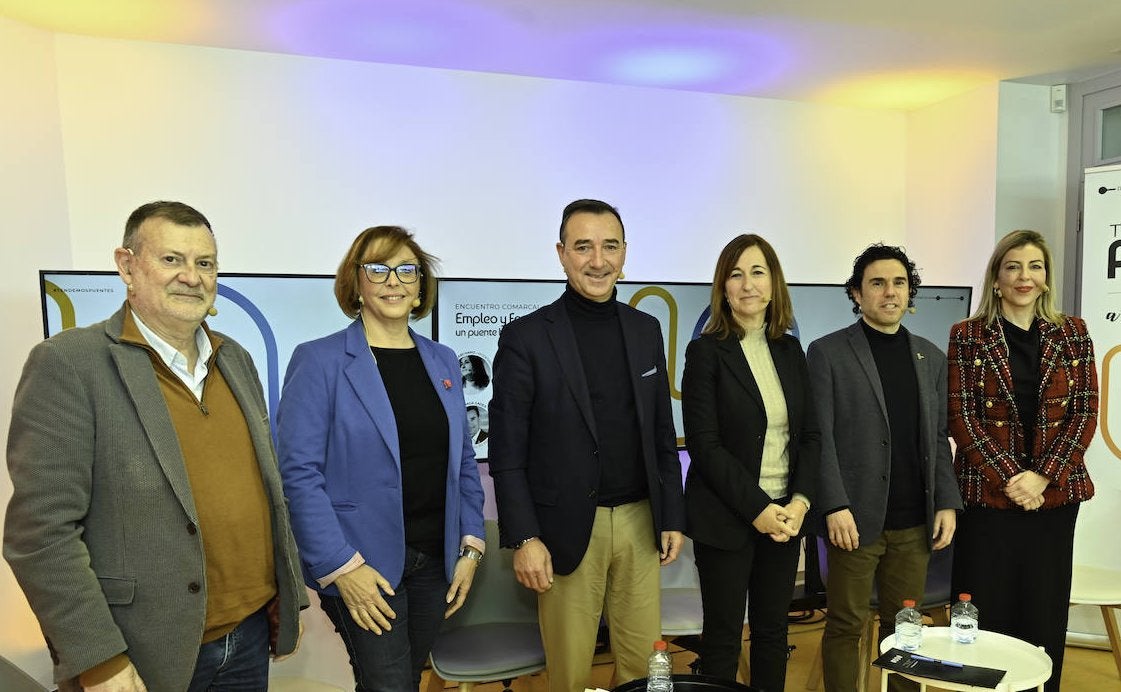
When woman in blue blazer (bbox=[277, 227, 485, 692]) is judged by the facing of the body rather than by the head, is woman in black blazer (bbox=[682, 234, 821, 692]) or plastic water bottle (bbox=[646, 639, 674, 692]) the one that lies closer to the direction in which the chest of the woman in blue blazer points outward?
the plastic water bottle

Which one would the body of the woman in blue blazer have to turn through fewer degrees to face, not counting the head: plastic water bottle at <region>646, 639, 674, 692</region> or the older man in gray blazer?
the plastic water bottle

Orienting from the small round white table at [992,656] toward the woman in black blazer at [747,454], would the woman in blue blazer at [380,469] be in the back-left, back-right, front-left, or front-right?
front-left

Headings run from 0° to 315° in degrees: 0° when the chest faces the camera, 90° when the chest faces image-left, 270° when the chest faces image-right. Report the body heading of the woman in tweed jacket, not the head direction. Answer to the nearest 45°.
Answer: approximately 0°

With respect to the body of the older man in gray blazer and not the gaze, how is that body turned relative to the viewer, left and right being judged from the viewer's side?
facing the viewer and to the right of the viewer

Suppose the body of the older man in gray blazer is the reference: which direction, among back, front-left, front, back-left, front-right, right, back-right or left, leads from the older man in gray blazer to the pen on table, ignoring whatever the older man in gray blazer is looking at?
front-left

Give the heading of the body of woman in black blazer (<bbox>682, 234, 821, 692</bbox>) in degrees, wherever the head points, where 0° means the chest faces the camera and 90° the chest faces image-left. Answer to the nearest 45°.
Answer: approximately 315°

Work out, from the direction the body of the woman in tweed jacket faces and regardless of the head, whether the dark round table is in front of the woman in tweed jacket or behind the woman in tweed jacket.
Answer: in front

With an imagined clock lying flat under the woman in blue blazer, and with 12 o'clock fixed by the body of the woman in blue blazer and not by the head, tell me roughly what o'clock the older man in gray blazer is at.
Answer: The older man in gray blazer is roughly at 3 o'clock from the woman in blue blazer.

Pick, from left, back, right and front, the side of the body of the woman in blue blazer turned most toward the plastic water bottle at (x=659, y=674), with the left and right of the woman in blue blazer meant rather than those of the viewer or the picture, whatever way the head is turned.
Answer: front

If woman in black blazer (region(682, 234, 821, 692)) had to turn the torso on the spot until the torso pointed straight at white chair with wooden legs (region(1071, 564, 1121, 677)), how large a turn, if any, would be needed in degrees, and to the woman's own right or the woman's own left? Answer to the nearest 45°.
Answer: approximately 90° to the woman's own left

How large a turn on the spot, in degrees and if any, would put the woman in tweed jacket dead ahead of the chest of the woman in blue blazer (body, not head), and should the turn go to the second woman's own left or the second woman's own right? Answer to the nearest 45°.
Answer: approximately 45° to the second woman's own left

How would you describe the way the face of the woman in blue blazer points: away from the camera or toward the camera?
toward the camera

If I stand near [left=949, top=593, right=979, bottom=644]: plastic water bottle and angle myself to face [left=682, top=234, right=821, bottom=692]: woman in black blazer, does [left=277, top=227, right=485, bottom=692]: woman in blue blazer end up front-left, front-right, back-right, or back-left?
front-left
